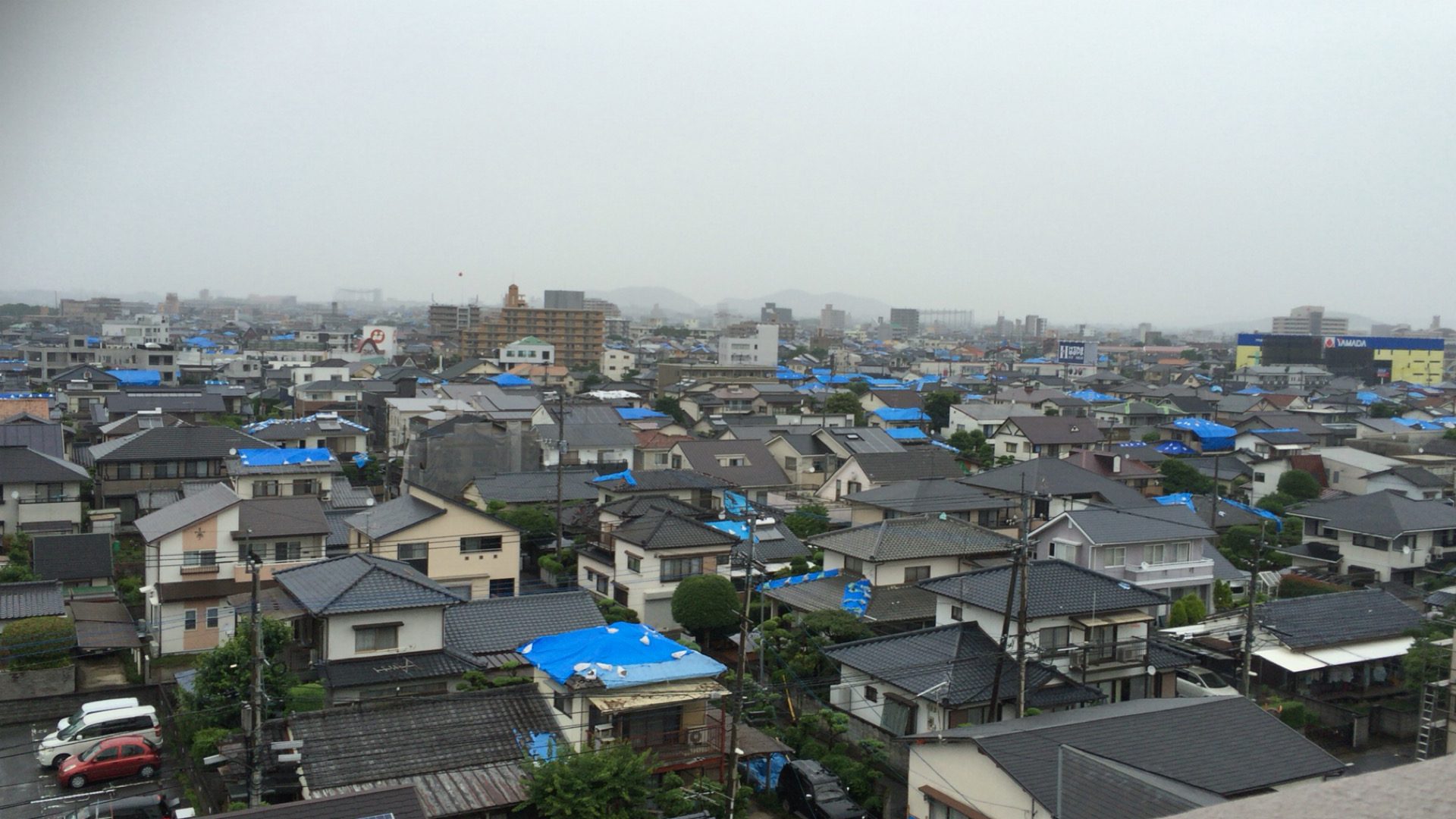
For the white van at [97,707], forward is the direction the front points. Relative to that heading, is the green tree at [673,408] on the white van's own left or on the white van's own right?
on the white van's own right

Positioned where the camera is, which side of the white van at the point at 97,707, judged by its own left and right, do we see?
left

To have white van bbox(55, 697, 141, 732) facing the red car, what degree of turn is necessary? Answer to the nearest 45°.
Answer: approximately 90° to its left

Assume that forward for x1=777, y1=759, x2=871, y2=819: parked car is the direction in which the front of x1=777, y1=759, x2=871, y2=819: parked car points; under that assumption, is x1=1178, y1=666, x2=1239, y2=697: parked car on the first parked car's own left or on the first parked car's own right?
on the first parked car's own left

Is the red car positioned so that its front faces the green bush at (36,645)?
no

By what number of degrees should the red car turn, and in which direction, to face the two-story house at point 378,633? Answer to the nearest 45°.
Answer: approximately 180°

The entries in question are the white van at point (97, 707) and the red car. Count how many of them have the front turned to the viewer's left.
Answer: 2

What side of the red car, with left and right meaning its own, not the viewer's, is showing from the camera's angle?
left

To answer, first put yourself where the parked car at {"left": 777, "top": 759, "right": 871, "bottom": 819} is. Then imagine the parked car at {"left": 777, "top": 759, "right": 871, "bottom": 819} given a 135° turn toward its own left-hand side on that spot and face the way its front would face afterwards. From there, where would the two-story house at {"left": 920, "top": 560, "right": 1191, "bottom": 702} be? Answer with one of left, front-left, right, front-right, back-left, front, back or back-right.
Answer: front-right

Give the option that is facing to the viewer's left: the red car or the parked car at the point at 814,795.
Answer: the red car

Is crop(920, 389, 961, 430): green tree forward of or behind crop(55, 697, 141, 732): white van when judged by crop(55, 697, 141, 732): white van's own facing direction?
behind

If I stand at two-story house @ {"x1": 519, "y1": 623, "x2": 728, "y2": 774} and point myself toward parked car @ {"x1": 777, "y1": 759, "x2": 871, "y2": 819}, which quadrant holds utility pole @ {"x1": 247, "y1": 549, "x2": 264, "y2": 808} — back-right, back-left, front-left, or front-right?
back-right

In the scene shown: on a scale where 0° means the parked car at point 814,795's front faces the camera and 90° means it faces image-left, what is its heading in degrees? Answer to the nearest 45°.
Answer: approximately 315°

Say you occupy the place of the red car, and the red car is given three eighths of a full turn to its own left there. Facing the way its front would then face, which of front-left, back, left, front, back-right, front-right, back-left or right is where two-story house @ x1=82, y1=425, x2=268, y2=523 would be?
back-left

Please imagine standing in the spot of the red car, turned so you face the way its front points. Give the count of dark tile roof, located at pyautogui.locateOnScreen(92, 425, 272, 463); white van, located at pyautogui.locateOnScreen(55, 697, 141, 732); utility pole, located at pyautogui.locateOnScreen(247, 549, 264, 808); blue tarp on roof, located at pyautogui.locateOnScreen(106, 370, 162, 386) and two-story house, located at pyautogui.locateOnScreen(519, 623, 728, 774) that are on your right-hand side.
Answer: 3

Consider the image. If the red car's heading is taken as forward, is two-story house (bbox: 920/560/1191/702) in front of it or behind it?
behind

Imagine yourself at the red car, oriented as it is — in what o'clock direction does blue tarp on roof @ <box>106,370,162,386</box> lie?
The blue tarp on roof is roughly at 3 o'clock from the red car.

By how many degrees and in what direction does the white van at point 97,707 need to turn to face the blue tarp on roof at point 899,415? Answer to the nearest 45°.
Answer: approximately 135° to its right

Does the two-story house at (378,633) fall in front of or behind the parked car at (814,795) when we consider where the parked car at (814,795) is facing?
behind

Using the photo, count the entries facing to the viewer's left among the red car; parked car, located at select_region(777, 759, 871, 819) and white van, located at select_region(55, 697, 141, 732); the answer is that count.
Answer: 2

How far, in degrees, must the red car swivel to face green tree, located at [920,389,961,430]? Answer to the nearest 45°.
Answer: approximately 135° to its right
